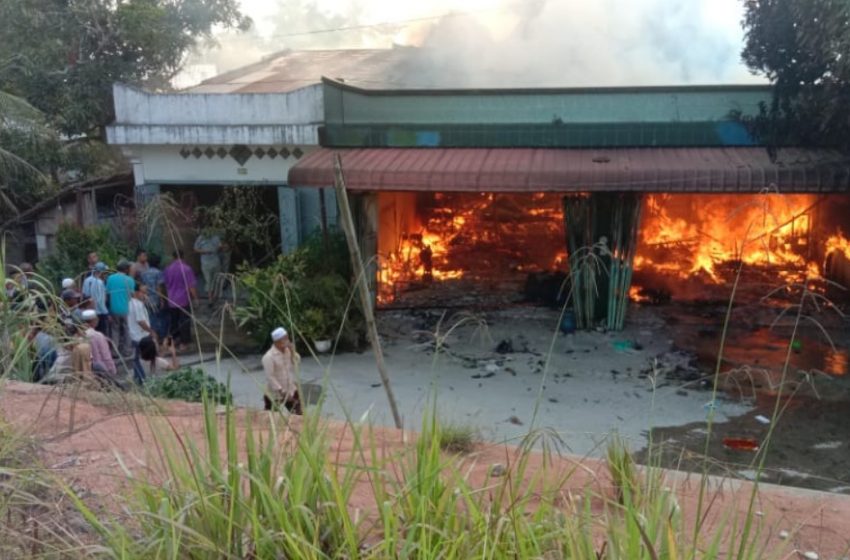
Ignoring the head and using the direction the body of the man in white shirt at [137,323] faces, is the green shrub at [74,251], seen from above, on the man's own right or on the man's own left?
on the man's own left

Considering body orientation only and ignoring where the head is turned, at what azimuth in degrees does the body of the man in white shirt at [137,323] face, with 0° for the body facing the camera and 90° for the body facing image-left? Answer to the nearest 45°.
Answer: approximately 270°

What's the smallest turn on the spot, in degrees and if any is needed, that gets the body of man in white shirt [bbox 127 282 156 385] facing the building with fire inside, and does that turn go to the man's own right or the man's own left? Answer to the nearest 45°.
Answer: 0° — they already face it

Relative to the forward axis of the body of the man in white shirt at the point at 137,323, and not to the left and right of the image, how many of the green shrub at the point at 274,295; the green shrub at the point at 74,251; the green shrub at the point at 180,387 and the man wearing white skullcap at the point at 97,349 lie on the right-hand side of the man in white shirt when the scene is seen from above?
2

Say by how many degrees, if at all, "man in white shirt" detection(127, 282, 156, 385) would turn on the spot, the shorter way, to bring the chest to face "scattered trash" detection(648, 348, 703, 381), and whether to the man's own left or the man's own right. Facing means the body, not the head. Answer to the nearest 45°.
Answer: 0° — they already face it

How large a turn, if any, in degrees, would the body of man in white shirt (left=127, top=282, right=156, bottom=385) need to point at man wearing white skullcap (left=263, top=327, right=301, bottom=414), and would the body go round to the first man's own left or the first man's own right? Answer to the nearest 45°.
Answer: approximately 45° to the first man's own right

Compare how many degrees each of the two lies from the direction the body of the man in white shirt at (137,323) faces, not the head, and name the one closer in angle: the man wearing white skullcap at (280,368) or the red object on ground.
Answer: the red object on ground

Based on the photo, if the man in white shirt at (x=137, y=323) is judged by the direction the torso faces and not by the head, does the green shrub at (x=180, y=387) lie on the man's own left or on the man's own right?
on the man's own right
